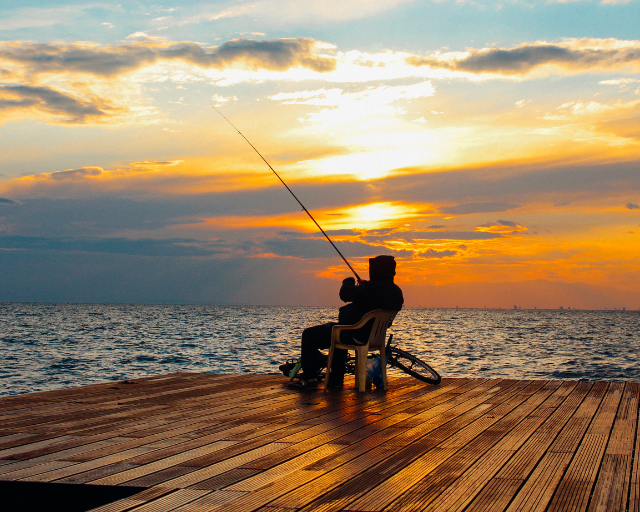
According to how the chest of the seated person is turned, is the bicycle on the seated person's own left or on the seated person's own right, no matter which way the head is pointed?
on the seated person's own right

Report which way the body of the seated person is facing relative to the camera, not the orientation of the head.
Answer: to the viewer's left
